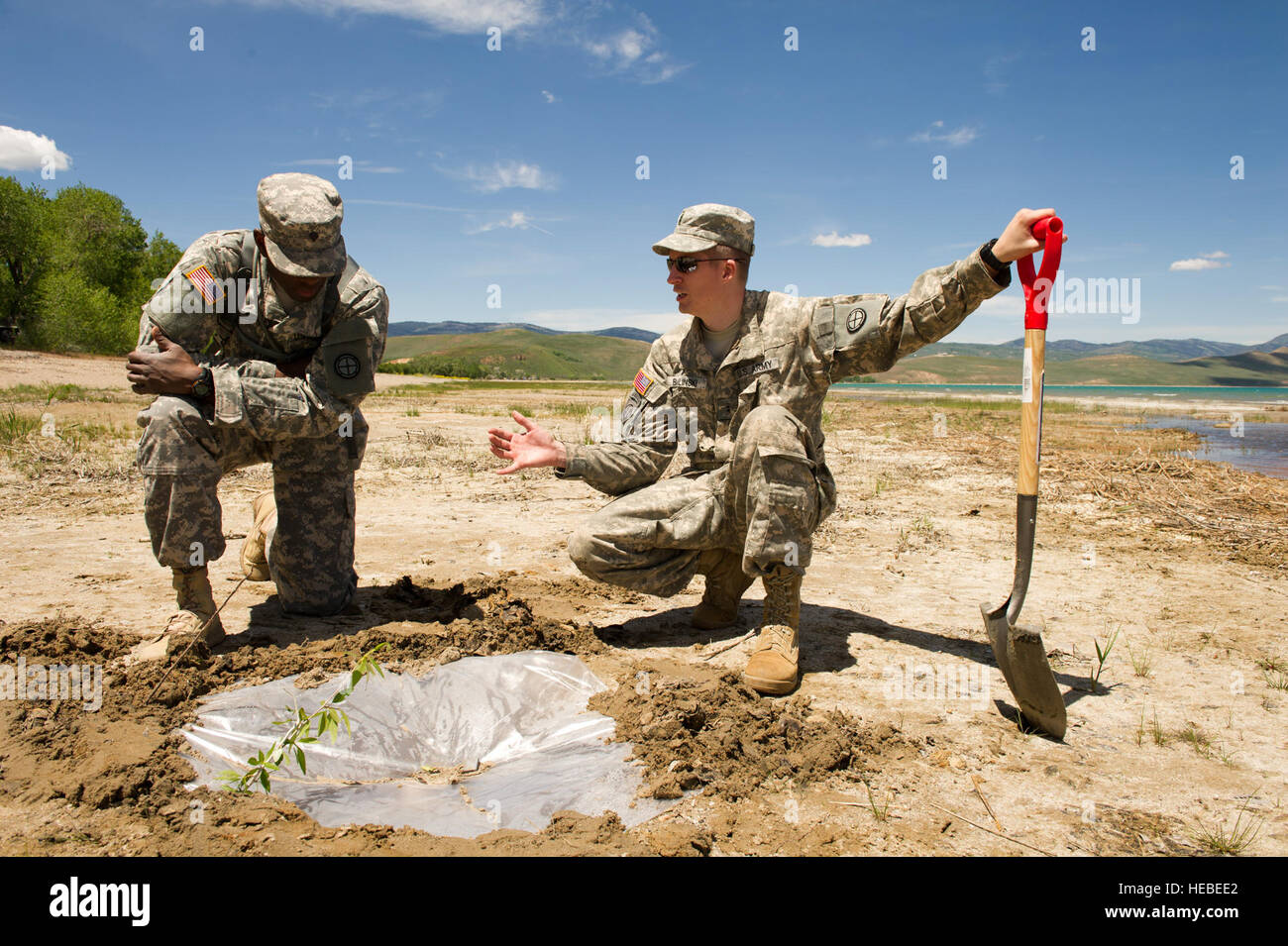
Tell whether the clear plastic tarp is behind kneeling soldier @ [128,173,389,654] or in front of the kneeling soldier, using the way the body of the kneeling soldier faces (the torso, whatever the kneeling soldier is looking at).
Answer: in front

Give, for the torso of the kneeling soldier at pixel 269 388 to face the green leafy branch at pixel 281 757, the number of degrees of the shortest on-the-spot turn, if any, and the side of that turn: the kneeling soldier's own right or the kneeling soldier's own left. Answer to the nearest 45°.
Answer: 0° — they already face it

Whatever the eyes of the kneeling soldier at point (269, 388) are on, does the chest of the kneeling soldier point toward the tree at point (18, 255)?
no

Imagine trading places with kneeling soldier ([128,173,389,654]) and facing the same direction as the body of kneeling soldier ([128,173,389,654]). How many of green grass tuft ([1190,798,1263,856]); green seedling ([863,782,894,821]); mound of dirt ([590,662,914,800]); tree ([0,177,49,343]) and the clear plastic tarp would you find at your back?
1

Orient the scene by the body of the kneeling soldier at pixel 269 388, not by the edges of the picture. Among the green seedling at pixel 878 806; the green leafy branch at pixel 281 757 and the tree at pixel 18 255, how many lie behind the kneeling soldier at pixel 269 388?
1

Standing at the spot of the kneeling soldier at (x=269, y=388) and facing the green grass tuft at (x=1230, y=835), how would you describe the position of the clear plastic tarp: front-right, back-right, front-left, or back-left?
front-right

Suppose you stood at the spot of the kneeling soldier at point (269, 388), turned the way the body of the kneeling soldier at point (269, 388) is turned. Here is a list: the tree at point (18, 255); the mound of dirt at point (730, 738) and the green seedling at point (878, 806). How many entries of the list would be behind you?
1

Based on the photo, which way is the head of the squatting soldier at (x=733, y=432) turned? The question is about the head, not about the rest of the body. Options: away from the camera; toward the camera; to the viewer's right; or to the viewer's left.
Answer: to the viewer's left

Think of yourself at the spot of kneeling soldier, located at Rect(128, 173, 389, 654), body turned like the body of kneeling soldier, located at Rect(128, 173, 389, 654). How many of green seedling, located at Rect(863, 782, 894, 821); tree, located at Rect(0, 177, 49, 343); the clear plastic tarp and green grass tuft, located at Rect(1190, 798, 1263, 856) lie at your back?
1

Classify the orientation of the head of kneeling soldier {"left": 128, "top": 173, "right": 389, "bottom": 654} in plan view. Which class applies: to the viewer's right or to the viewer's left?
to the viewer's right

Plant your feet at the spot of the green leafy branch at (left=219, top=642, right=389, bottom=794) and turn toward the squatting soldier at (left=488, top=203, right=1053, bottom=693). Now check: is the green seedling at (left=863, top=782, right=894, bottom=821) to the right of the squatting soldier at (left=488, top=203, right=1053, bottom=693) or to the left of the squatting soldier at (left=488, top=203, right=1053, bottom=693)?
right

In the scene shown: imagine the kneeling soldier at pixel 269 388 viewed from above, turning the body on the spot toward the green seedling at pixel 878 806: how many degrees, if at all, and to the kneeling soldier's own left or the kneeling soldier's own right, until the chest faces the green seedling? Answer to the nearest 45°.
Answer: approximately 45° to the kneeling soldier's own left

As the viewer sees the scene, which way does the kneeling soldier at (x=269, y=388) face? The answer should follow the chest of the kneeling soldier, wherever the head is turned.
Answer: toward the camera

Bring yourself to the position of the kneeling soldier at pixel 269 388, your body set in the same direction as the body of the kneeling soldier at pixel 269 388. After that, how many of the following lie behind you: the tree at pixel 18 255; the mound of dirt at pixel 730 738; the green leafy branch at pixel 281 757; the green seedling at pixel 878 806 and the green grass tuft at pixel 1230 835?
1
